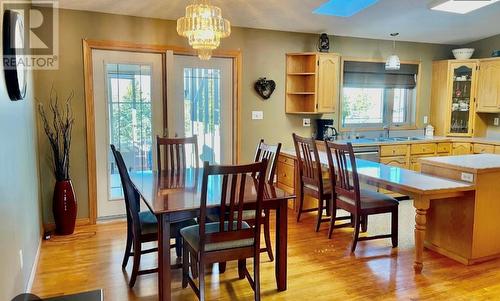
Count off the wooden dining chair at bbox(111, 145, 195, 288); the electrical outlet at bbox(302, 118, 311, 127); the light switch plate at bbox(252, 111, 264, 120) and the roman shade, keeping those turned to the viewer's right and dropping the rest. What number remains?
1

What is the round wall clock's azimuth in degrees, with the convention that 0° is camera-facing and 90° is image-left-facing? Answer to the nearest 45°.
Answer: approximately 270°

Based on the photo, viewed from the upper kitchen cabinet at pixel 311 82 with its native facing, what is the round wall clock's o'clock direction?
The round wall clock is roughly at 1 o'clock from the upper kitchen cabinet.

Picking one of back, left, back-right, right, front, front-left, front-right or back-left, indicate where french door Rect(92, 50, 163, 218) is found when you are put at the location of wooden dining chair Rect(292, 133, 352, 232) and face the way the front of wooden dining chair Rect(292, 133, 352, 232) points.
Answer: back-left

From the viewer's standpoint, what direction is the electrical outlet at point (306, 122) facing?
toward the camera

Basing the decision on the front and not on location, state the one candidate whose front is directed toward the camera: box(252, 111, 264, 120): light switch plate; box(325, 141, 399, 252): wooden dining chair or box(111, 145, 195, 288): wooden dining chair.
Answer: the light switch plate

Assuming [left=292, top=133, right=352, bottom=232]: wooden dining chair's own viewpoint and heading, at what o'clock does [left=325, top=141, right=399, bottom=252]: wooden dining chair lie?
[left=325, top=141, right=399, bottom=252]: wooden dining chair is roughly at 3 o'clock from [left=292, top=133, right=352, bottom=232]: wooden dining chair.

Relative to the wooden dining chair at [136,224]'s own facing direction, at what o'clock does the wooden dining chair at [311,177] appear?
the wooden dining chair at [311,177] is roughly at 11 o'clock from the wooden dining chair at [136,224].

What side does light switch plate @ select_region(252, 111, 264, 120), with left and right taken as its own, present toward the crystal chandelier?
front

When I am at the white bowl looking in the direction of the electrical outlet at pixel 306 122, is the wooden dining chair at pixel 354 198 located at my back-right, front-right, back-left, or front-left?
front-left

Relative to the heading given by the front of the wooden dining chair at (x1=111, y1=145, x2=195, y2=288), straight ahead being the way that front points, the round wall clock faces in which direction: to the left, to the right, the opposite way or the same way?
the same way

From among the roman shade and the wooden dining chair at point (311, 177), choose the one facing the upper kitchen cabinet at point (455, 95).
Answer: the wooden dining chair

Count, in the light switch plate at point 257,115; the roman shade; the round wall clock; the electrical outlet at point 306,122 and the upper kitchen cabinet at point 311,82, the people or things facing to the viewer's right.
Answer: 1

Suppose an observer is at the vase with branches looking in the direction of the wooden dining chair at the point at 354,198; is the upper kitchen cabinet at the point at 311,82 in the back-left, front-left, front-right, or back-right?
front-left

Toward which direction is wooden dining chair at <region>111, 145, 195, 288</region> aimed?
to the viewer's right

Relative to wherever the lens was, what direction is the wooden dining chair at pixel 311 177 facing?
facing away from the viewer and to the right of the viewer

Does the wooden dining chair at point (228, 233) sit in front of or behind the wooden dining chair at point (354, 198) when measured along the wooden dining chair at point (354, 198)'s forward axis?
behind

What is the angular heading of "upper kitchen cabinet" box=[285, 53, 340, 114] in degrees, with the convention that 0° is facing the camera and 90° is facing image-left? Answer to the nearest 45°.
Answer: approximately 0°

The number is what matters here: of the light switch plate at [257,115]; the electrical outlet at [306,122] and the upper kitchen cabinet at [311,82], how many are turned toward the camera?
3

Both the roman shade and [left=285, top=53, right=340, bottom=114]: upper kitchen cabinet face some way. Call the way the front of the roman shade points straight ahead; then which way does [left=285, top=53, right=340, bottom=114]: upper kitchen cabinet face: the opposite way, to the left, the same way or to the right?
the same way
